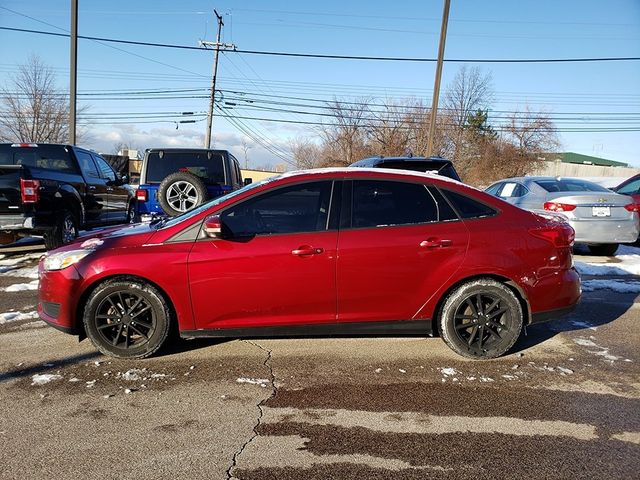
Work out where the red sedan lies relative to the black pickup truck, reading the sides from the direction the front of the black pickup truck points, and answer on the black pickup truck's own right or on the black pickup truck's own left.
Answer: on the black pickup truck's own right

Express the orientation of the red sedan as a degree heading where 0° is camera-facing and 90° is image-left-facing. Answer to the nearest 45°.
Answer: approximately 90°

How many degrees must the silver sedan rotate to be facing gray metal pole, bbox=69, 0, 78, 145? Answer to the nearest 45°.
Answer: approximately 45° to its left

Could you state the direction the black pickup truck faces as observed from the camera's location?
facing away from the viewer and to the right of the viewer

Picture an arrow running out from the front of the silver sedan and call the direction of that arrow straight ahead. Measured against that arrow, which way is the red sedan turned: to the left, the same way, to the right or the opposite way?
to the left

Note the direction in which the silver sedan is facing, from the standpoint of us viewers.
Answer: facing away from the viewer and to the left of the viewer

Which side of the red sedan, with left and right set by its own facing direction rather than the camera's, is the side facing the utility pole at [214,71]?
right

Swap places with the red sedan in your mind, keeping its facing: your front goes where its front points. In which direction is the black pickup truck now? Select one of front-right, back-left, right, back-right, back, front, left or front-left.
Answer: front-right

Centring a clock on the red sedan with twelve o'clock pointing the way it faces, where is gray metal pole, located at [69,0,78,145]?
The gray metal pole is roughly at 2 o'clock from the red sedan.

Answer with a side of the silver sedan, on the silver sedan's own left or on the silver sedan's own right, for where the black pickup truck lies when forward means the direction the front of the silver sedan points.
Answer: on the silver sedan's own left
